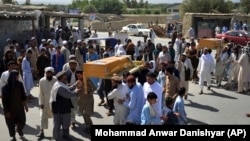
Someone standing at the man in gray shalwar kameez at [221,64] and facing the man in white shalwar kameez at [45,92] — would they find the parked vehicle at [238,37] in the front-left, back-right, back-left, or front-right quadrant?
back-right

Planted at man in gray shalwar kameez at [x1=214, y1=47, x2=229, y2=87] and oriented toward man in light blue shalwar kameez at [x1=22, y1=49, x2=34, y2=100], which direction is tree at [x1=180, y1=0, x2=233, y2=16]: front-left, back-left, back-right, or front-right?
back-right

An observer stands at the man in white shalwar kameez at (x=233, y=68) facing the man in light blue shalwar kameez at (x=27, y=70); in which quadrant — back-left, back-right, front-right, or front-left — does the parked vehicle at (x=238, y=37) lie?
back-right

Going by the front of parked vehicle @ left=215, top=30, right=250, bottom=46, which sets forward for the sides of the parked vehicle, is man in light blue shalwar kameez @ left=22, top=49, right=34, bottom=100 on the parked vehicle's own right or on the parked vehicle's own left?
on the parked vehicle's own left

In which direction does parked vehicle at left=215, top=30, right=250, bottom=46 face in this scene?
to the viewer's left

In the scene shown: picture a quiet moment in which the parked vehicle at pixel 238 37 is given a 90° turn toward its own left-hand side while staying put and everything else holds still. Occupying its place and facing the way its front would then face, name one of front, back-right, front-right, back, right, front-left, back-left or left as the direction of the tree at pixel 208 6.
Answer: back
